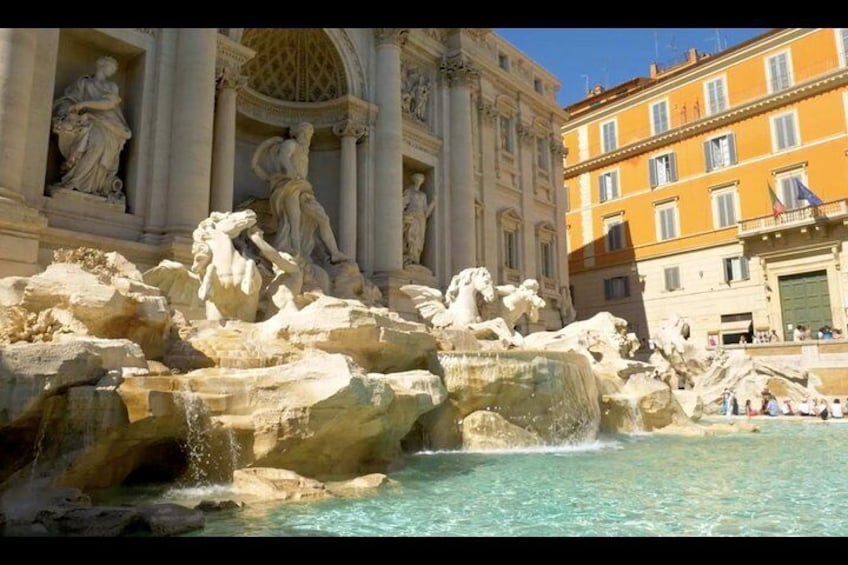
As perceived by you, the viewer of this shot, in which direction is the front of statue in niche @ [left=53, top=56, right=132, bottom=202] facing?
facing the viewer and to the right of the viewer

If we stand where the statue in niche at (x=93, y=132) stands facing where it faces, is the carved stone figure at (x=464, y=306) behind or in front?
in front

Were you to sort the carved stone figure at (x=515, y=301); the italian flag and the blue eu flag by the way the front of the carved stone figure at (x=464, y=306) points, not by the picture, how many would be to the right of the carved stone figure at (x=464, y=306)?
0

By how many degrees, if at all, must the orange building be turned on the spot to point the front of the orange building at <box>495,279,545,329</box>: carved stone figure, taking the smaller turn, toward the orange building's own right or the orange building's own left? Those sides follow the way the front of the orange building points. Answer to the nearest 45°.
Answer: approximately 45° to the orange building's own left

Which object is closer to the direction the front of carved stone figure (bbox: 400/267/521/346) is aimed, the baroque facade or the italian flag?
the italian flag

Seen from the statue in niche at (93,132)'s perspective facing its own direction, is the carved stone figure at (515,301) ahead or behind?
ahead

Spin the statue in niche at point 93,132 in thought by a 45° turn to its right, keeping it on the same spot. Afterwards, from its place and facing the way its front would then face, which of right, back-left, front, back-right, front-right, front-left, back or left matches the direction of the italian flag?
left

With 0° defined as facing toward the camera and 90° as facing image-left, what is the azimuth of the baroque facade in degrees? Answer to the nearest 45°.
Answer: approximately 315°

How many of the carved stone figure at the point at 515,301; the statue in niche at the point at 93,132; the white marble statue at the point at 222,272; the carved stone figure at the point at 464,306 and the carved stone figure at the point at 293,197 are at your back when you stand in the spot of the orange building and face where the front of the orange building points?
0

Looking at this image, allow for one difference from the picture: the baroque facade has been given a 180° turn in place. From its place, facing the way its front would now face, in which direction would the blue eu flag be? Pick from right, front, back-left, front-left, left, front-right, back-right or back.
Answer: back-right

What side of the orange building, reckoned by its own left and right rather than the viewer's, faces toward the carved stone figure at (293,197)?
front

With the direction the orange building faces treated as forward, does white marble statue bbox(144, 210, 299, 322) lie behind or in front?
in front

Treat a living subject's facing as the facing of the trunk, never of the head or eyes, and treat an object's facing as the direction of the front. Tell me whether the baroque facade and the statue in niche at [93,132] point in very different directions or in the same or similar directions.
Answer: same or similar directions

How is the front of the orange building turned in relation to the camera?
facing the viewer and to the left of the viewer
